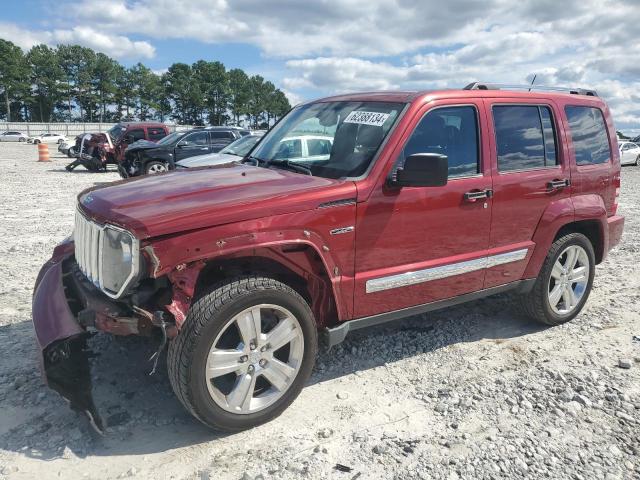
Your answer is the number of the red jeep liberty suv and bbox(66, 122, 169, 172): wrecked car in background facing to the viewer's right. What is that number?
0

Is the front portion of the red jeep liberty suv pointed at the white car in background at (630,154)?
no

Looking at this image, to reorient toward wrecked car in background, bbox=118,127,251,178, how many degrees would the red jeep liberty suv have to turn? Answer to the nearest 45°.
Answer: approximately 135° to its right

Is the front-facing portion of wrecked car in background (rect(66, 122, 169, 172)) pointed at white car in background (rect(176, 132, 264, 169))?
no

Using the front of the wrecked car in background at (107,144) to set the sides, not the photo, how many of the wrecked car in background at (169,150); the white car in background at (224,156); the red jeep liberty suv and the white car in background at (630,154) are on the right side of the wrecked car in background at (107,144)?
0

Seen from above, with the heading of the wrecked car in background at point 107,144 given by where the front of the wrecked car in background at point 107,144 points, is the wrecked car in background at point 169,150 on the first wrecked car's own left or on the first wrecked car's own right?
on the first wrecked car's own left

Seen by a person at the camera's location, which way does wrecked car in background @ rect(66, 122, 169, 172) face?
facing the viewer and to the left of the viewer

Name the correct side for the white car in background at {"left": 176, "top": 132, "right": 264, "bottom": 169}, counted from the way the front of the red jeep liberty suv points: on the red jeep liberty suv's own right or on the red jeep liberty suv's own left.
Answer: on the red jeep liberty suv's own right

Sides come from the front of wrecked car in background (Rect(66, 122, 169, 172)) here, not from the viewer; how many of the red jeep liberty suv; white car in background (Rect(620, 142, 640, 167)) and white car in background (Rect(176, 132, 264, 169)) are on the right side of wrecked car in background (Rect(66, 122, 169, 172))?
0

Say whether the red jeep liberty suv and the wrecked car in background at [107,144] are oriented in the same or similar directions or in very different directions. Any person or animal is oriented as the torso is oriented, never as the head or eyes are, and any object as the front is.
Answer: same or similar directions

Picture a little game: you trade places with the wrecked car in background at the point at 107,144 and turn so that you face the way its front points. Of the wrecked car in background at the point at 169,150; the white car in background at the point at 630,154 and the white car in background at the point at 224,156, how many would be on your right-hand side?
0

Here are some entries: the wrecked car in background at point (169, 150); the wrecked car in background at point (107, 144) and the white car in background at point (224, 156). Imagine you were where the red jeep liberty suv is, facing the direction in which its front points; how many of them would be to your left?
0
